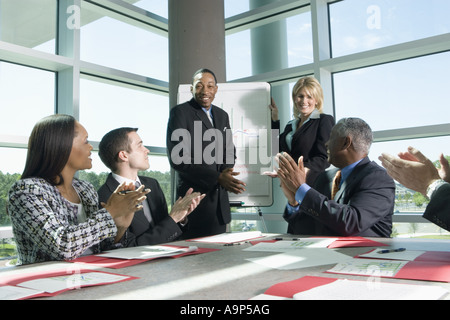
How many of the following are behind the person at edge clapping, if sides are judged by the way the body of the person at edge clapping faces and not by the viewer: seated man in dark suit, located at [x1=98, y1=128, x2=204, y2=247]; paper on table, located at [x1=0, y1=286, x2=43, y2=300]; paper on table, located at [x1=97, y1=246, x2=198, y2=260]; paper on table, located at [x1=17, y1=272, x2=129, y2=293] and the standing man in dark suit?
0

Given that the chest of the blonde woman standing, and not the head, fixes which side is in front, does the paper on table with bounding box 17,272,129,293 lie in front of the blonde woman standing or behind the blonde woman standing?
in front

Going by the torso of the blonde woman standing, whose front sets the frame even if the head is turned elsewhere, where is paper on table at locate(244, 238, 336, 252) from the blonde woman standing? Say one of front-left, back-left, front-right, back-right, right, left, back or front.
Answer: front-left

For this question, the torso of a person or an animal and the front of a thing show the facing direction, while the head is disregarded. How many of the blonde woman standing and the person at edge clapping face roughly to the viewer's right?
0

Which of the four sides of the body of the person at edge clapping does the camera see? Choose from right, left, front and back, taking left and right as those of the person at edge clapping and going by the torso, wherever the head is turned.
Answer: left

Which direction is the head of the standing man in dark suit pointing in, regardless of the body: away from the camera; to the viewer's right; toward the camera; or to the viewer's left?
toward the camera

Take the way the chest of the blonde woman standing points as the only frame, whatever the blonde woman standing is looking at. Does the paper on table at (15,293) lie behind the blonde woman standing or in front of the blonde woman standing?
in front

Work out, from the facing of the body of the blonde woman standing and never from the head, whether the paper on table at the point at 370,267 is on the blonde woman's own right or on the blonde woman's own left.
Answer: on the blonde woman's own left

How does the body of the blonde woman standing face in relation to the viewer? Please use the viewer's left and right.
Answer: facing the viewer and to the left of the viewer

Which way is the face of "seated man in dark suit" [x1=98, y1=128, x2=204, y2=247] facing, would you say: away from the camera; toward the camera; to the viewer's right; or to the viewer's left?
to the viewer's right
